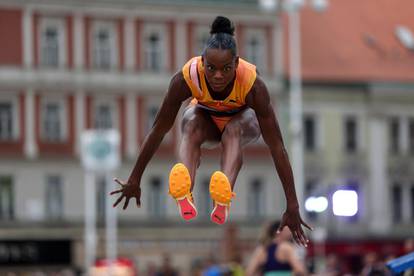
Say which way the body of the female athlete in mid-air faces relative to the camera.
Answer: toward the camera

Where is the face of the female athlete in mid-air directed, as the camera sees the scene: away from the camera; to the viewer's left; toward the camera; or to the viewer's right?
toward the camera

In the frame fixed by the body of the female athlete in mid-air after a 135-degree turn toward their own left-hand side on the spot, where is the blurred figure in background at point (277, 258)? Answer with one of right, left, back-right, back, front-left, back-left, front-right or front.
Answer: front-left
